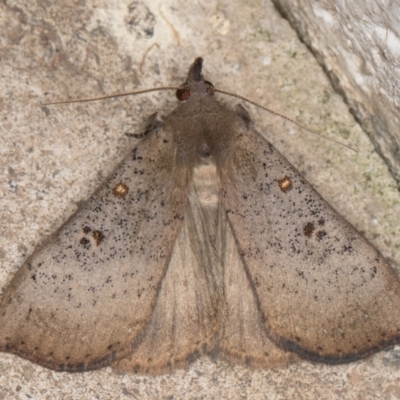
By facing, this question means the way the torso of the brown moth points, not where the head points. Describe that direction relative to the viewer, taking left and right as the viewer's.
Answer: facing away from the viewer
